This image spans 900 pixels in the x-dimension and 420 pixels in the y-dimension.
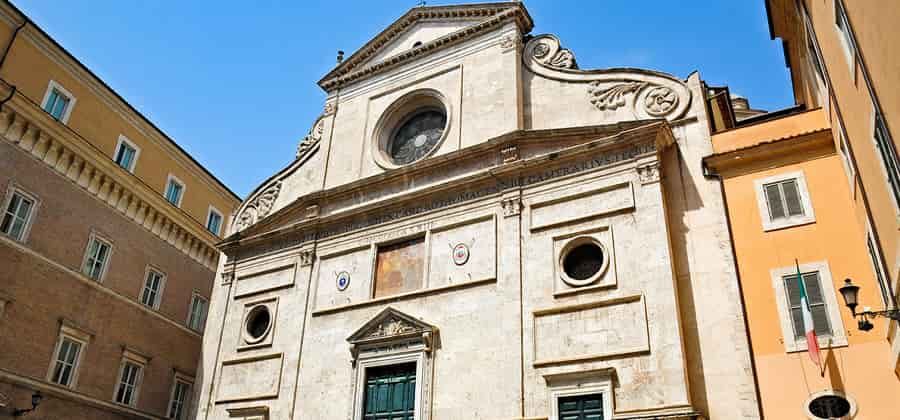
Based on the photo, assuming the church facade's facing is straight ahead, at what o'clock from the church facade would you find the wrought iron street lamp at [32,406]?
The wrought iron street lamp is roughly at 2 o'clock from the church facade.

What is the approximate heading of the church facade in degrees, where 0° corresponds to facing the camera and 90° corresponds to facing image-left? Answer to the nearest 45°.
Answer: approximately 45°

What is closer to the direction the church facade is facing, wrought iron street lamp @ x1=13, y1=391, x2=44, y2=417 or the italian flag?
the wrought iron street lamp

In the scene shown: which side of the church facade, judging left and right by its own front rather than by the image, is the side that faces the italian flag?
left

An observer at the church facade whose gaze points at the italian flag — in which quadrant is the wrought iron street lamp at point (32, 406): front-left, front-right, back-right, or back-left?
back-right
